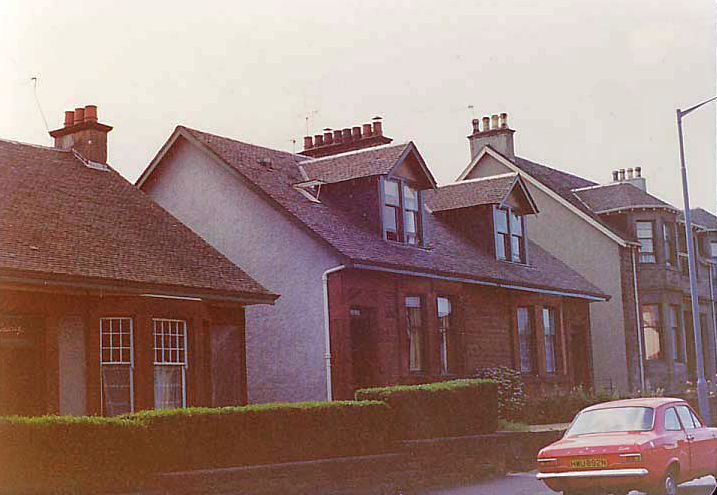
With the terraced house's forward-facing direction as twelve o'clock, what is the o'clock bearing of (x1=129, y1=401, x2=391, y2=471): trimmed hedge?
The trimmed hedge is roughly at 2 o'clock from the terraced house.

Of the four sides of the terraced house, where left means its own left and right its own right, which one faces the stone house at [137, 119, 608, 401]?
right

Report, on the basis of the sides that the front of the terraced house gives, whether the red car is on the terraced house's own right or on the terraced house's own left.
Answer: on the terraced house's own right

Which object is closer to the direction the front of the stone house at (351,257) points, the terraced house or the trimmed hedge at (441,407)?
the trimmed hedge

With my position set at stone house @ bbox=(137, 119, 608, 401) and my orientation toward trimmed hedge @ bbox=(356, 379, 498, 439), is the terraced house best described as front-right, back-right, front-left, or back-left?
back-left

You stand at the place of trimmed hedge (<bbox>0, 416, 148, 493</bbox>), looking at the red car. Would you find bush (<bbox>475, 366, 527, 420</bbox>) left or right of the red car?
left

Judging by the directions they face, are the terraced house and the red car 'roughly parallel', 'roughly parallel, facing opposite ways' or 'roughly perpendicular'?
roughly perpendicular

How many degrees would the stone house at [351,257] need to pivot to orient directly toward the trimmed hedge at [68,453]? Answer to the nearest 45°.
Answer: approximately 45° to its right

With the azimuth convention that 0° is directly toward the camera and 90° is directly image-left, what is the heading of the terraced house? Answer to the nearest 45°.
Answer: approximately 315°
